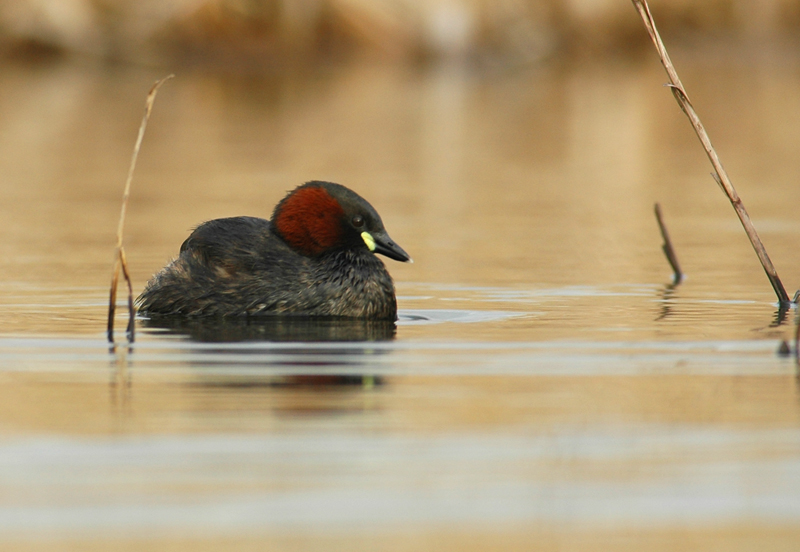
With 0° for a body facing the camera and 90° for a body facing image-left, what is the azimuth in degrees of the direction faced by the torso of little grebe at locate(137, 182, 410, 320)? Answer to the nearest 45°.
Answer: approximately 270°

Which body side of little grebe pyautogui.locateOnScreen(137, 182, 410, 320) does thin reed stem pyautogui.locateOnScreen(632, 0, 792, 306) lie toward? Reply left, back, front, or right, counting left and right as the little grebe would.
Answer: front
